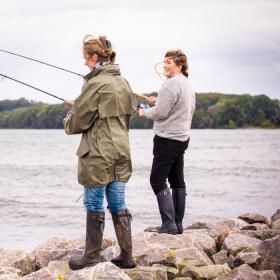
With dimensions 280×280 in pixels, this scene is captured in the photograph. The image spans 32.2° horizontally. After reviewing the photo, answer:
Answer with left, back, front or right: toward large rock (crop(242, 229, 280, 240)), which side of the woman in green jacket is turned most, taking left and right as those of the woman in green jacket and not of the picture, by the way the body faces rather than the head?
right

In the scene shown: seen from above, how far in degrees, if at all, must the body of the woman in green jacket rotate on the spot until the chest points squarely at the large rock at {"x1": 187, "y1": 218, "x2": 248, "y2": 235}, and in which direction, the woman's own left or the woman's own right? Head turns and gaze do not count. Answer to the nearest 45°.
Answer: approximately 90° to the woman's own right

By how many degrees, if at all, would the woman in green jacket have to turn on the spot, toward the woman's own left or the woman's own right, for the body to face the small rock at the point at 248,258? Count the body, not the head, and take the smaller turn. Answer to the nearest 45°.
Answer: approximately 90° to the woman's own right

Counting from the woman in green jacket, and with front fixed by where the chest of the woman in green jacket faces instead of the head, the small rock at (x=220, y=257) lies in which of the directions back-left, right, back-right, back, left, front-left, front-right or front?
right

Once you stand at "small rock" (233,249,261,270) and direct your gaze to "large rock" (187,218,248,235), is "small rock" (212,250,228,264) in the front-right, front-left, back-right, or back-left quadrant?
front-left

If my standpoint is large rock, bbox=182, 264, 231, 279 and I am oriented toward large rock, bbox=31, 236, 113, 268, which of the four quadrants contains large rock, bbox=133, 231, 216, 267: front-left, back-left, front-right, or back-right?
front-right

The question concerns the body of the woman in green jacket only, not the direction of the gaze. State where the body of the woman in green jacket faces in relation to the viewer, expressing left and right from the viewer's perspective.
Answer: facing away from the viewer and to the left of the viewer

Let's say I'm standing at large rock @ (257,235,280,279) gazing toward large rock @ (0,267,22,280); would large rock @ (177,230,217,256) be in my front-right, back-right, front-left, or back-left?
front-right

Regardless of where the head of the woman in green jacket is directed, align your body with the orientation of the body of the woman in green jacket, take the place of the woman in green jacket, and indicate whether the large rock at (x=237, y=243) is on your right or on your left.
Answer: on your right
